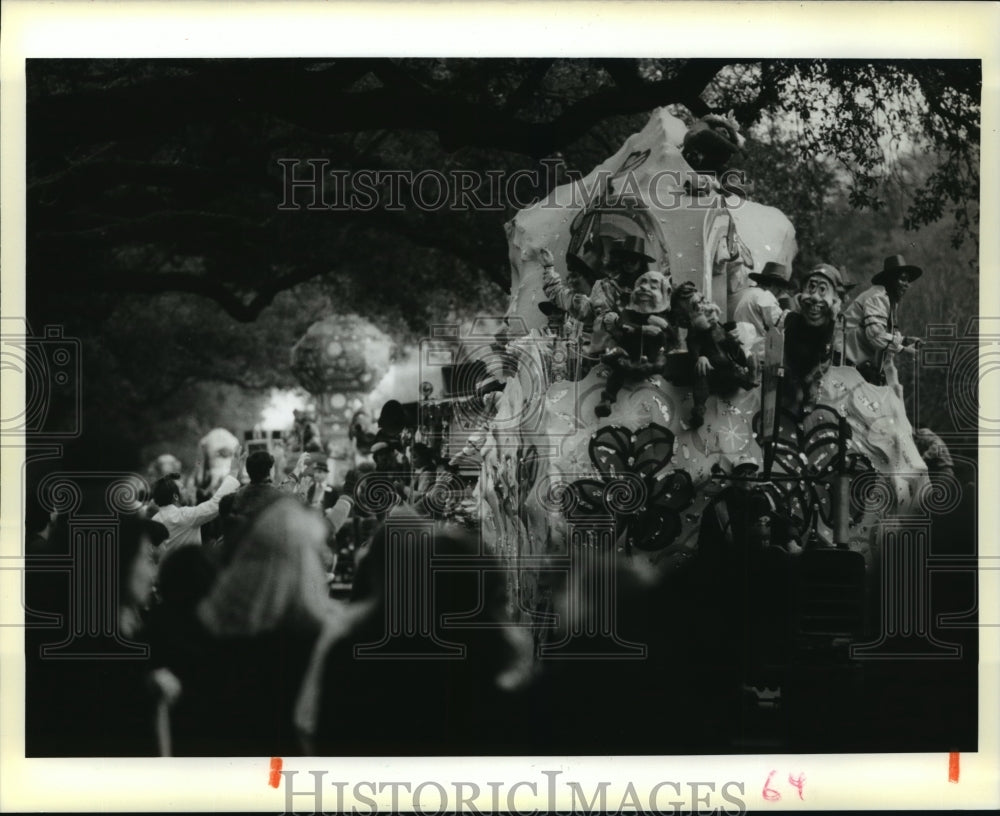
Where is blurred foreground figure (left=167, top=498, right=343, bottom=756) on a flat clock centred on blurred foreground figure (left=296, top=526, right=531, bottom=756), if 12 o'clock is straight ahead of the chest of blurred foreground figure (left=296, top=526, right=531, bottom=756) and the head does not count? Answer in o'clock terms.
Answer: blurred foreground figure (left=167, top=498, right=343, bottom=756) is roughly at 9 o'clock from blurred foreground figure (left=296, top=526, right=531, bottom=756).

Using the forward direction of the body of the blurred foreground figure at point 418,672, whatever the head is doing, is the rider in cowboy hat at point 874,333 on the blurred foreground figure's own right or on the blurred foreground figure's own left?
on the blurred foreground figure's own right

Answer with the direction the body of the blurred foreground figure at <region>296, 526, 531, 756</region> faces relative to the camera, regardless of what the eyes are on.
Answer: away from the camera

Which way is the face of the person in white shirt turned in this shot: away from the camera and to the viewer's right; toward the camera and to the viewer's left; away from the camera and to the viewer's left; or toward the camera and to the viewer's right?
away from the camera and to the viewer's right
